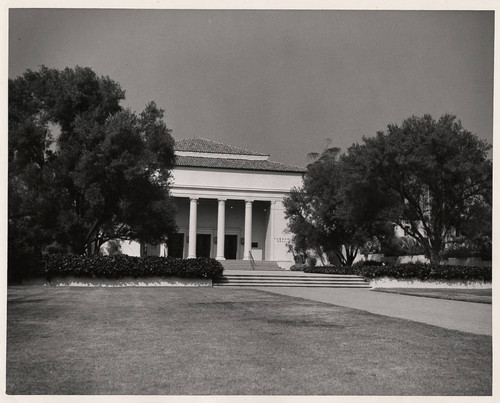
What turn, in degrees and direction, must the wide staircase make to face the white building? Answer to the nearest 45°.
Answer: approximately 180°

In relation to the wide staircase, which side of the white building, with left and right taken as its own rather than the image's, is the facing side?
front

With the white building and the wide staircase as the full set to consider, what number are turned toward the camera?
2

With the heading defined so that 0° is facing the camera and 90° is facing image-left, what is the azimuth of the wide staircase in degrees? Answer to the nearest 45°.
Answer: approximately 0°

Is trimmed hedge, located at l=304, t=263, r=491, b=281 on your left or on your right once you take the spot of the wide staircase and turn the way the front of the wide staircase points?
on your left

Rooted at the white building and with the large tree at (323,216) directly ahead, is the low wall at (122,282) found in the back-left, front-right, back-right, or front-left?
front-right

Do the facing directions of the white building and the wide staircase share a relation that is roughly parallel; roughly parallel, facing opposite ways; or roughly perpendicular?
roughly parallel

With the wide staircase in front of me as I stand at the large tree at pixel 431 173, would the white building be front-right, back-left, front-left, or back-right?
front-right

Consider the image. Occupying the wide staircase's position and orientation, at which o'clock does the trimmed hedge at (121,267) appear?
The trimmed hedge is roughly at 2 o'clock from the wide staircase.

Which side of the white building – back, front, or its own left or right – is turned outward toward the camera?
front
